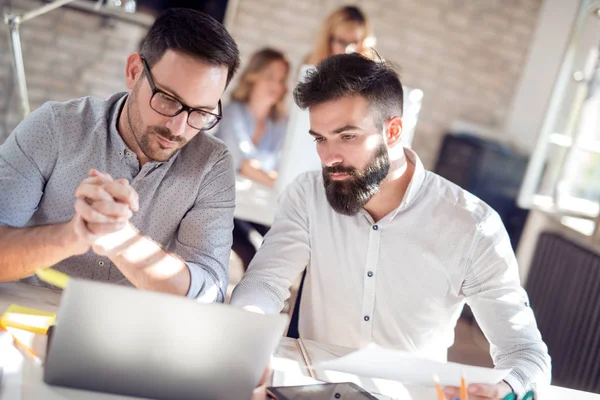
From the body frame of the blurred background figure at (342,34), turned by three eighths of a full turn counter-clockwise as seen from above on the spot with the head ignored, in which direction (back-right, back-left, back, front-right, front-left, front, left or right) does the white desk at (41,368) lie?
back-right

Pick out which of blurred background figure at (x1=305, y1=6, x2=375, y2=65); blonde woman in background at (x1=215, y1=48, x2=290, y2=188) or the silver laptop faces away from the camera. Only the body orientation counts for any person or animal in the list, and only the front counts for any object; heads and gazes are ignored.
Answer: the silver laptop

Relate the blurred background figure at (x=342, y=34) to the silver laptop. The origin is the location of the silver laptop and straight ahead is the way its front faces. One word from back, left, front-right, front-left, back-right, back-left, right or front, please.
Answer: front

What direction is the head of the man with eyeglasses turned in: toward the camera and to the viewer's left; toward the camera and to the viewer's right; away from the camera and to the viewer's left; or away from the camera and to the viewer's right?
toward the camera and to the viewer's right

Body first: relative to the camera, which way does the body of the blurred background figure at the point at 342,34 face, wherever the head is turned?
toward the camera

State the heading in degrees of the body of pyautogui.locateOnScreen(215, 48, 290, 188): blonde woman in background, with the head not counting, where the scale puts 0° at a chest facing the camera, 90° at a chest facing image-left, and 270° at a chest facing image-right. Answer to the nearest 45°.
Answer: approximately 315°

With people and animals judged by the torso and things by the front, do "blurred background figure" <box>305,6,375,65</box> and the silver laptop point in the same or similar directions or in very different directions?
very different directions

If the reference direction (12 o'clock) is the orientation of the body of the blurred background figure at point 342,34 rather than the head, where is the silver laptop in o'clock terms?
The silver laptop is roughly at 12 o'clock from the blurred background figure.

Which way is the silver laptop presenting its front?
away from the camera

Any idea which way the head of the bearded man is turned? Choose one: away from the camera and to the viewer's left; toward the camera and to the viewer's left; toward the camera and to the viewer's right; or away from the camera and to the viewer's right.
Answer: toward the camera and to the viewer's left

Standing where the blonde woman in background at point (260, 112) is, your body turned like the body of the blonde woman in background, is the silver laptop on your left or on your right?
on your right

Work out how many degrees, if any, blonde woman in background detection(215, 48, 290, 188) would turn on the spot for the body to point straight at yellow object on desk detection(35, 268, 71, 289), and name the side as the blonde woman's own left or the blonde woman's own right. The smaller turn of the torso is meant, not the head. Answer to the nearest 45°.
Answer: approximately 45° to the blonde woman's own right

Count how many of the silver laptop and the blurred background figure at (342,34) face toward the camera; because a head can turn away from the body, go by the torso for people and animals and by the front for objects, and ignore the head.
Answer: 1

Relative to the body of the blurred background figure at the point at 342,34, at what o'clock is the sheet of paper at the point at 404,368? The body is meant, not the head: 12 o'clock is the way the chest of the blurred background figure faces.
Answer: The sheet of paper is roughly at 12 o'clock from the blurred background figure.
